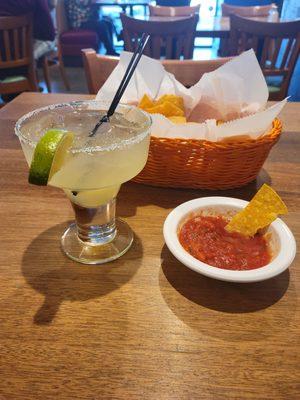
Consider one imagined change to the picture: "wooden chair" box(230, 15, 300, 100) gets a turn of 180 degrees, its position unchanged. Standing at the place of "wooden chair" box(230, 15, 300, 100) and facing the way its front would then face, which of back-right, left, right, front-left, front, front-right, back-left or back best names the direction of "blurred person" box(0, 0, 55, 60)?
right

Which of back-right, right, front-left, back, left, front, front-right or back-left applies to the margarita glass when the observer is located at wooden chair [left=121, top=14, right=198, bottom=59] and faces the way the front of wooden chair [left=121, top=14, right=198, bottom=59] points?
back

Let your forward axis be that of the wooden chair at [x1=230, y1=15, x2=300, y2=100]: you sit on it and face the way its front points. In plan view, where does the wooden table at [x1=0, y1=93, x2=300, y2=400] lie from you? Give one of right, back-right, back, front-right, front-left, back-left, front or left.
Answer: back

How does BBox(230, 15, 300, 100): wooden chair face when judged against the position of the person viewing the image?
facing away from the viewer

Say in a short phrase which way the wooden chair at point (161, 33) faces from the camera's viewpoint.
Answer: facing away from the viewer

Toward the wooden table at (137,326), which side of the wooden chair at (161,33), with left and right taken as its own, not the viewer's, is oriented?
back

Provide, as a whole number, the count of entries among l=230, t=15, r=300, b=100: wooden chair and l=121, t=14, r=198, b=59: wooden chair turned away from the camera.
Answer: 2

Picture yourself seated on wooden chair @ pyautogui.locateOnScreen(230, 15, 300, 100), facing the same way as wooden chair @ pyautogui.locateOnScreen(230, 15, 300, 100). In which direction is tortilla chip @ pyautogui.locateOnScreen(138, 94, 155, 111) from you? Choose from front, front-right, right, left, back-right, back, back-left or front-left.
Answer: back

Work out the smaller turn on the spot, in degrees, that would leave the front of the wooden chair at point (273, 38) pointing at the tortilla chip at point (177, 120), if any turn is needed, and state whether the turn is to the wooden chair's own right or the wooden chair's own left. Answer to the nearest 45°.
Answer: approximately 180°
